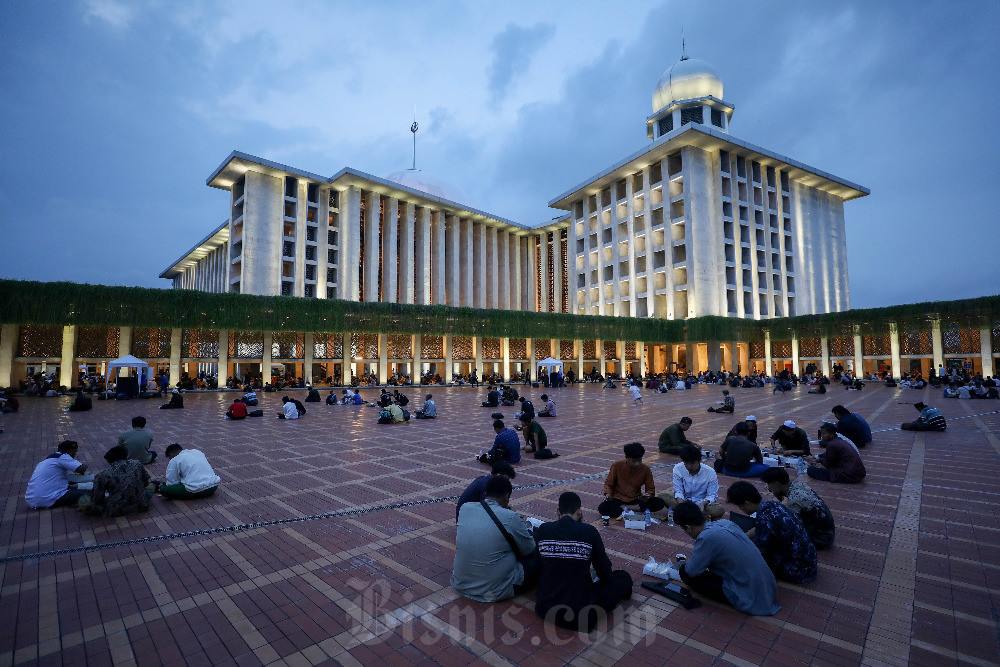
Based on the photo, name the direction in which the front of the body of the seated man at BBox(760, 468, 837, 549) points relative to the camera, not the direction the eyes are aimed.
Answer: to the viewer's left

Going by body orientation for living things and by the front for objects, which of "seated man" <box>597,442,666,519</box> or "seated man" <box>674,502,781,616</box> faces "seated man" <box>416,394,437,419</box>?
"seated man" <box>674,502,781,616</box>

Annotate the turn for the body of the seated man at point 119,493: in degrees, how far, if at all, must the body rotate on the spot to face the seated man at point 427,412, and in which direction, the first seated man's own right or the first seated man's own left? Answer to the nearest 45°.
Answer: approximately 45° to the first seated man's own right

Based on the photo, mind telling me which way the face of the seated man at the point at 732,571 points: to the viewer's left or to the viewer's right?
to the viewer's left

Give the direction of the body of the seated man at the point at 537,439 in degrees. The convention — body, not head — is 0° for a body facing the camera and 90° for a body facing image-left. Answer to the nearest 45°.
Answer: approximately 90°

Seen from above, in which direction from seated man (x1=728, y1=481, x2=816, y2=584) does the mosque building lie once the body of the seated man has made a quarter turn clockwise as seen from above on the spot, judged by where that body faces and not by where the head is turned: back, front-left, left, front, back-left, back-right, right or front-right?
front

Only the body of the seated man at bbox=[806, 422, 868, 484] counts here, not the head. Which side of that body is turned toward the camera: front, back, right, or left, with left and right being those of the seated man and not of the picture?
left

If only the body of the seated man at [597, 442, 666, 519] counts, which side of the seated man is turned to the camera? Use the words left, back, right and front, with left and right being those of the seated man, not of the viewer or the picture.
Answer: front

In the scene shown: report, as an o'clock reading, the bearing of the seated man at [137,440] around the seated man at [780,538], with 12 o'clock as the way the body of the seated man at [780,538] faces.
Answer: the seated man at [137,440] is roughly at 12 o'clock from the seated man at [780,538].

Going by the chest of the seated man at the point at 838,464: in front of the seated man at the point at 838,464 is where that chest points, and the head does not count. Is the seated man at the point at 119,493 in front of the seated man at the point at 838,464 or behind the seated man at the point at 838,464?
in front

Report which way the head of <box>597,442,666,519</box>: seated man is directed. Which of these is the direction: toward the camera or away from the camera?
toward the camera

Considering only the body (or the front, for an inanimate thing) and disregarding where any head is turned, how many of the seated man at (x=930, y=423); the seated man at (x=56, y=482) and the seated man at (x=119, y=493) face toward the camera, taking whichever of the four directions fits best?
0

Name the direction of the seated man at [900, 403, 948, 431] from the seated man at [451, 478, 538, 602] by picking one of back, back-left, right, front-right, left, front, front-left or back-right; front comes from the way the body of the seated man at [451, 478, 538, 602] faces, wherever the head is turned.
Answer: front

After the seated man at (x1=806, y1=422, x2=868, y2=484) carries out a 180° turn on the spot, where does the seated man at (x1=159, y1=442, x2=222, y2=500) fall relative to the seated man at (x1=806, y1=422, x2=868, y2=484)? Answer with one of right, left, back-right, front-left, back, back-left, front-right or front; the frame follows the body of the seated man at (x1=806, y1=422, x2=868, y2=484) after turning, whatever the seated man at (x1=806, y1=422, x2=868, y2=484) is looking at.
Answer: back-right

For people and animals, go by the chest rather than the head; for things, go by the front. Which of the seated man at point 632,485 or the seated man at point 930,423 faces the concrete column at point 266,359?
the seated man at point 930,423

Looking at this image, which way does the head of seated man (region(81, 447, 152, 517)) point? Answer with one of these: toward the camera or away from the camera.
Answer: away from the camera

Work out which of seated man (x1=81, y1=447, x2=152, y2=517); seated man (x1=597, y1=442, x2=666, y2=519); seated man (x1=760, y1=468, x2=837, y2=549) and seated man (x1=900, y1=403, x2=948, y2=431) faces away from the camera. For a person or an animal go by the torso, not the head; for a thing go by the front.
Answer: seated man (x1=81, y1=447, x2=152, y2=517)

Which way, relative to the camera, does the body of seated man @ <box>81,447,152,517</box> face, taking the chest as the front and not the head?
away from the camera

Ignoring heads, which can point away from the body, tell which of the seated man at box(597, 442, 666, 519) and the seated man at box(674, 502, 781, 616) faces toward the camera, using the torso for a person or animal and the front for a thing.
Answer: the seated man at box(597, 442, 666, 519)
